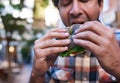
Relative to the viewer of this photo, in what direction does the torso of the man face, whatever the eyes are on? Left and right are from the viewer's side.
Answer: facing the viewer
